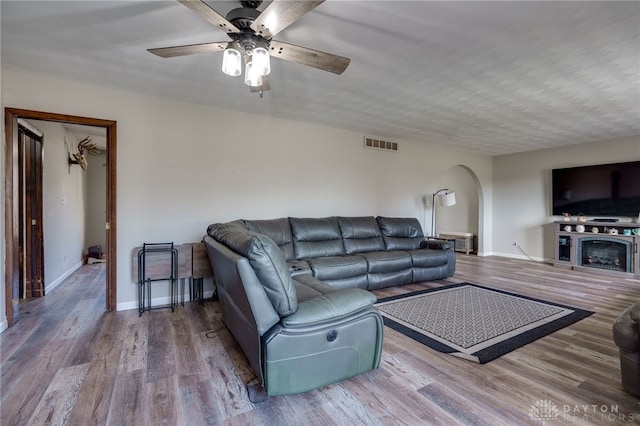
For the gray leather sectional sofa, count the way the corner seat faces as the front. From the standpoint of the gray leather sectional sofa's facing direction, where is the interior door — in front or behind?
behind

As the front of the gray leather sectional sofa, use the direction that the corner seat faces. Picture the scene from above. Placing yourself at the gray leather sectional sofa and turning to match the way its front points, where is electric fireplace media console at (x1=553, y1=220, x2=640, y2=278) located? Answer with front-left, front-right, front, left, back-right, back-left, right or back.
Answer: left

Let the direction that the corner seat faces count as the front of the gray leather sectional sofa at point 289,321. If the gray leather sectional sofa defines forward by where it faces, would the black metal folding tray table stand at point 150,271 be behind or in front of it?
behind

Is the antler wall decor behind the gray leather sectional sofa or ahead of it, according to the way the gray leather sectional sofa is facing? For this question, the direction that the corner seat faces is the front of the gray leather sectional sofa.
behind

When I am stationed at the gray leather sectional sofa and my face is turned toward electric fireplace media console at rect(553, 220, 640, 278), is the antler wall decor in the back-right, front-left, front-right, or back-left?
back-left

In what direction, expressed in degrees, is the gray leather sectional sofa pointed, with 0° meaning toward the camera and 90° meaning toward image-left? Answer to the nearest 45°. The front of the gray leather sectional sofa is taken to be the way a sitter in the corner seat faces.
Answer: approximately 315°

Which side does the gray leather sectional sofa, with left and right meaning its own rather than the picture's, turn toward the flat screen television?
left
